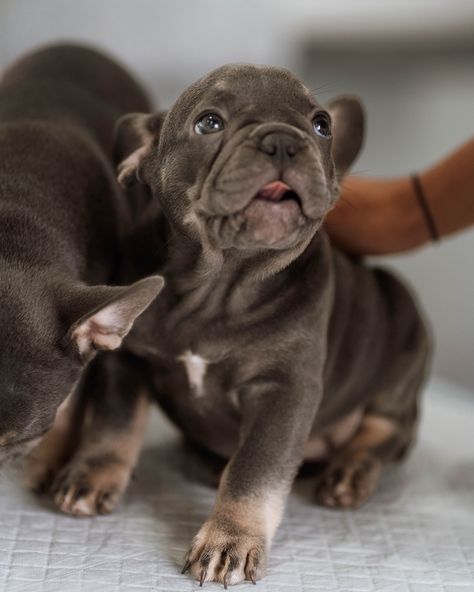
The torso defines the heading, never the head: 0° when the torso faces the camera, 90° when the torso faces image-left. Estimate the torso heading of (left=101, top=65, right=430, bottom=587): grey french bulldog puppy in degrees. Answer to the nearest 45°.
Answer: approximately 45°

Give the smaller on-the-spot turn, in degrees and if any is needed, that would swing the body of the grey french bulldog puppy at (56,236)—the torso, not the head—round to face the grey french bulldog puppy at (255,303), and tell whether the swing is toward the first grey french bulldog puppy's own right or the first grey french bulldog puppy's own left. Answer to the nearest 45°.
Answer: approximately 90° to the first grey french bulldog puppy's own left

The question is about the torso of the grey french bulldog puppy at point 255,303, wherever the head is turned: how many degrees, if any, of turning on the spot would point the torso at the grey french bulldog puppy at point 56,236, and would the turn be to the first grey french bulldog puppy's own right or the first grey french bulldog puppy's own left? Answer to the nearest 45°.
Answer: approximately 45° to the first grey french bulldog puppy's own right

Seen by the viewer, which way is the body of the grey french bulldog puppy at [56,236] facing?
toward the camera
